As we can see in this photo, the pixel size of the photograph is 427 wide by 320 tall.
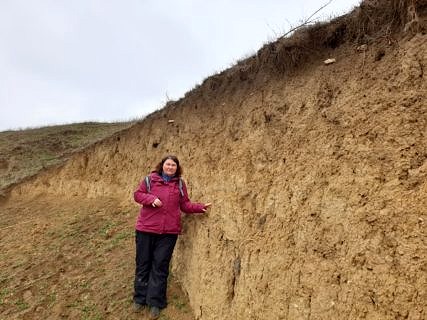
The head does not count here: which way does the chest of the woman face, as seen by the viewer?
toward the camera

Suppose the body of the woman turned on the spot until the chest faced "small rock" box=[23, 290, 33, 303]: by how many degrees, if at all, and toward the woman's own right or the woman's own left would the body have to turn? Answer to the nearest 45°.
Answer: approximately 135° to the woman's own right

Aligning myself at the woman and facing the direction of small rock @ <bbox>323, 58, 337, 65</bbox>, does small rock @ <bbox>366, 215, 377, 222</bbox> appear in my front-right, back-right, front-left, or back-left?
front-right

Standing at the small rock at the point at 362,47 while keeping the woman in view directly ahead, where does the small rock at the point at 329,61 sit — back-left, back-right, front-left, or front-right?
front-right

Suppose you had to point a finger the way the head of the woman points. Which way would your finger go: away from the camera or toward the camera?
toward the camera

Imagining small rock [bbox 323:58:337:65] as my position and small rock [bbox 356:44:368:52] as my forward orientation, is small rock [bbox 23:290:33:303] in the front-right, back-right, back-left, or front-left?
back-right

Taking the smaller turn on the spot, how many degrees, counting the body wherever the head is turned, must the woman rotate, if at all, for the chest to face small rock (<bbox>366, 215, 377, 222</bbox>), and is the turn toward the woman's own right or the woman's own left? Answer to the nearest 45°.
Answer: approximately 45° to the woman's own left

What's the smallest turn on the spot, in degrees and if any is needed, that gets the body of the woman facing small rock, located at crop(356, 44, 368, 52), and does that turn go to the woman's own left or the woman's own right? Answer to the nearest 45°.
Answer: approximately 45° to the woman's own left

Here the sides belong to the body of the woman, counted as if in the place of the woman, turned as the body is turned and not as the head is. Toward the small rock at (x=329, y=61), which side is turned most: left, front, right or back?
left
